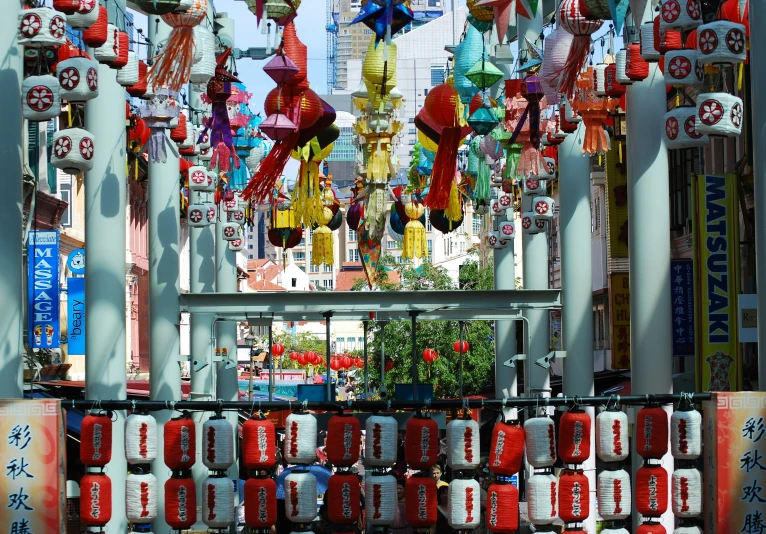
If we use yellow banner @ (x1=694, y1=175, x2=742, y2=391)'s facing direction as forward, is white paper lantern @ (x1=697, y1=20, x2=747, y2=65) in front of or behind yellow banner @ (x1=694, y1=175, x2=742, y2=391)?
in front

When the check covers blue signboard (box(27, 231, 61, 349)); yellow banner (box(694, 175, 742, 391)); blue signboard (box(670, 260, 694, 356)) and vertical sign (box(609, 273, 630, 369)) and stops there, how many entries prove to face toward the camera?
4

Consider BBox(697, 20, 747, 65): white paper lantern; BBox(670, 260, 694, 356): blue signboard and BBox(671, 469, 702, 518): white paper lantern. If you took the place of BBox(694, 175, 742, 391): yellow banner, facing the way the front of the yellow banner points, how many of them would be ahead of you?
2

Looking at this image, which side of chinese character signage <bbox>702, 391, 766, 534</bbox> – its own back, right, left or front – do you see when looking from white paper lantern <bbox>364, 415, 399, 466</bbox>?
right

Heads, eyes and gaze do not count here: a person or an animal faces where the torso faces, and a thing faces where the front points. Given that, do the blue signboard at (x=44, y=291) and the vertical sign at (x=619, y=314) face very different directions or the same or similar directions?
same or similar directions

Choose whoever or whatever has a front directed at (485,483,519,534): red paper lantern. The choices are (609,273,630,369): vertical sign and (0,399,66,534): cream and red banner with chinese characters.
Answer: the vertical sign

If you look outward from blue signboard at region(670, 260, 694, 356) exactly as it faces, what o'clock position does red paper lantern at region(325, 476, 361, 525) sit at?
The red paper lantern is roughly at 1 o'clock from the blue signboard.

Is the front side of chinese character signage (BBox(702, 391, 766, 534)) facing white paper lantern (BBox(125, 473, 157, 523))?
no

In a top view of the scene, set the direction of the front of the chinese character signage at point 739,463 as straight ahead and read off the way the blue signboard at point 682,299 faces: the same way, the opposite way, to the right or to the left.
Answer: the same way

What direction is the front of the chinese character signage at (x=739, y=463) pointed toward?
toward the camera

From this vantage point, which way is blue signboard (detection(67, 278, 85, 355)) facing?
toward the camera

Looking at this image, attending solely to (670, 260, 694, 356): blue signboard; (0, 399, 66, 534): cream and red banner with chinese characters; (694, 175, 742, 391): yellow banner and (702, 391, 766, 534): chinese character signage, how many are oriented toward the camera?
4

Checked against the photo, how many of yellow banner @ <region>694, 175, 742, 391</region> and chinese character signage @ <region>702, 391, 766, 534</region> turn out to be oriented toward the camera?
2

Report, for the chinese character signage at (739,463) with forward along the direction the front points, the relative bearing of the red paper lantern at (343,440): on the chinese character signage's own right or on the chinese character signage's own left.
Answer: on the chinese character signage's own right

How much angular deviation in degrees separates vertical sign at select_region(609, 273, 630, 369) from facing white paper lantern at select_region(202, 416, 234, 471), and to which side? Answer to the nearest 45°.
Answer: approximately 45° to its right

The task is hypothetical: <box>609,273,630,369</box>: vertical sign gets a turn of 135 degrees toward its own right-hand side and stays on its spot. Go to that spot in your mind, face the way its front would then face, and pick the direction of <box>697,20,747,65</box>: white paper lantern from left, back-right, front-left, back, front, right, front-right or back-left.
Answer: back-left

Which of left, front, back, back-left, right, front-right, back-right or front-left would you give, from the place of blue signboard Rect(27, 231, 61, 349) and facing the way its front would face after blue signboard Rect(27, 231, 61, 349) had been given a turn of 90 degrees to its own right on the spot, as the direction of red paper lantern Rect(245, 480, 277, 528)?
left

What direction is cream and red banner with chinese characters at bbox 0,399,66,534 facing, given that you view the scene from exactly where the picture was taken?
facing the viewer
